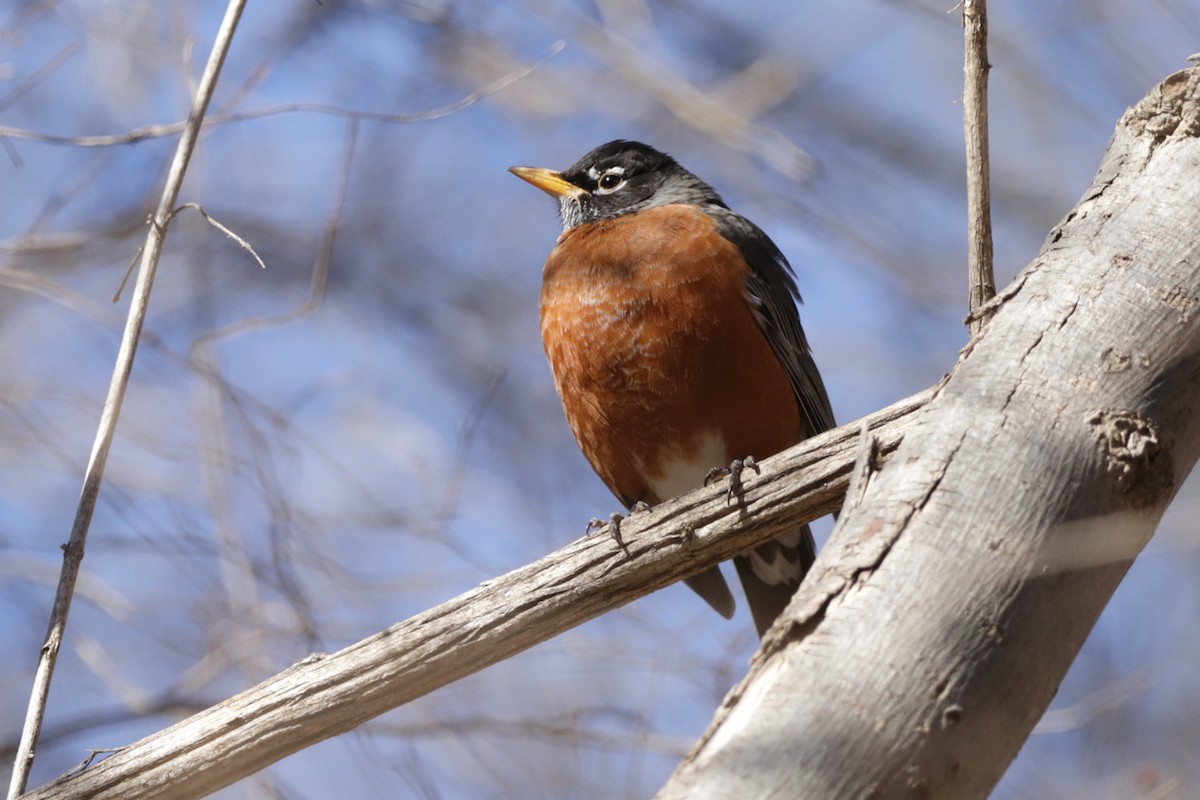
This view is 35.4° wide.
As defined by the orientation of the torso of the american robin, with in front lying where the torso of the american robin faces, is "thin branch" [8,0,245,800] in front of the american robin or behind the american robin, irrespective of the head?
in front

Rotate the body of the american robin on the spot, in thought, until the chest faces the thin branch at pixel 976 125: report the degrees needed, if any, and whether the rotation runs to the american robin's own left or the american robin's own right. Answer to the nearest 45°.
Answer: approximately 90° to the american robin's own left

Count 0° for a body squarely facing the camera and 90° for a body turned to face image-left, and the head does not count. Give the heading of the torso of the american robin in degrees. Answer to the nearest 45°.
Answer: approximately 45°
